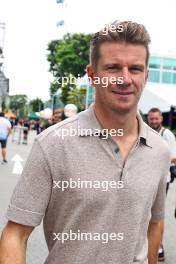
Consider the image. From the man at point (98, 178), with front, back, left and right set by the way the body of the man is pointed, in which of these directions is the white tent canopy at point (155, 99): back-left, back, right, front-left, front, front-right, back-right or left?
back-left

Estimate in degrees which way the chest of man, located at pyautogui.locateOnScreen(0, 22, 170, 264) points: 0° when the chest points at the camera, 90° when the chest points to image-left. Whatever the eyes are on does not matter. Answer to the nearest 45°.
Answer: approximately 315°
